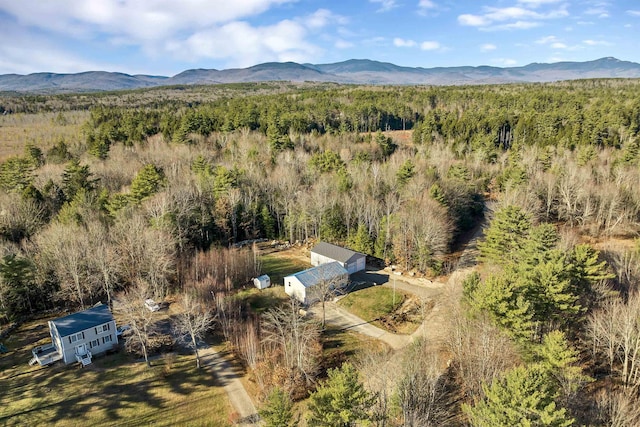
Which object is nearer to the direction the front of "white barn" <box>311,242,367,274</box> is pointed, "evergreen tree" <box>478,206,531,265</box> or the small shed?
the evergreen tree

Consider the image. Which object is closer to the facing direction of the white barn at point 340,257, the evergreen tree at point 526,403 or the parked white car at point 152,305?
the evergreen tree

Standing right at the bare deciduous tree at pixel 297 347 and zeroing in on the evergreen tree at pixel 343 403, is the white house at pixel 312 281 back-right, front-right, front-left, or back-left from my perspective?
back-left

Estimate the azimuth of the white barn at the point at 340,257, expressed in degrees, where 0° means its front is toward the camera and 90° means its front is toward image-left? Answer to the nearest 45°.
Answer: approximately 315°

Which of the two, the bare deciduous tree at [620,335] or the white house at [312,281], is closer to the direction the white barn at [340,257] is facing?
the bare deciduous tree

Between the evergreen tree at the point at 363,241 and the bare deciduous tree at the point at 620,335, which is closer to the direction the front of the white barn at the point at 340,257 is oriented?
the bare deciduous tree

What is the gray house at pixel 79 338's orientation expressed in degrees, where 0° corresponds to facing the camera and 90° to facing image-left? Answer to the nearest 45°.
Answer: approximately 315°

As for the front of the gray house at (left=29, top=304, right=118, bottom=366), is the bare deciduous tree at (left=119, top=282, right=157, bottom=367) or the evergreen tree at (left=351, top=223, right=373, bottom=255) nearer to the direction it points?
the bare deciduous tree

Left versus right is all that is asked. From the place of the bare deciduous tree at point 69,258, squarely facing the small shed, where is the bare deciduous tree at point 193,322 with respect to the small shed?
right
